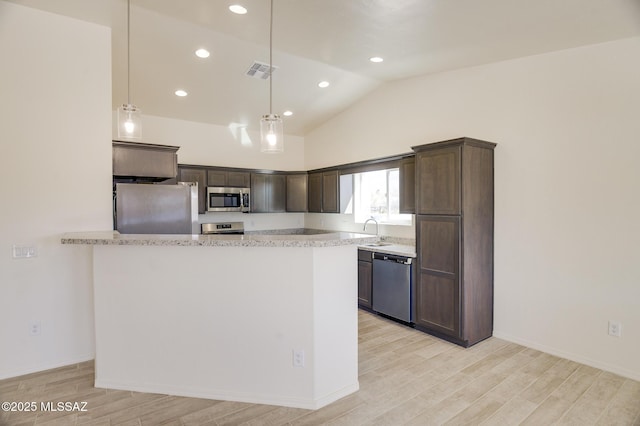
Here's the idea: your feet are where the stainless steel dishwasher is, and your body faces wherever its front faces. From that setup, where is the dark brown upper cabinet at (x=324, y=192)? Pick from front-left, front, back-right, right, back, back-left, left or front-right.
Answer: right

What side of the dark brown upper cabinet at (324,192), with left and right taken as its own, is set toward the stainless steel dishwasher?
left

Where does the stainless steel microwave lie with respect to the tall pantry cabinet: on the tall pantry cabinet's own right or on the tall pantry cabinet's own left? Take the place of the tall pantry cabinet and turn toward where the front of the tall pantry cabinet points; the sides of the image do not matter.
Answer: on the tall pantry cabinet's own right

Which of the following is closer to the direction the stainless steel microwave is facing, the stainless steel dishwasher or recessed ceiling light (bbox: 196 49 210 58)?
the recessed ceiling light

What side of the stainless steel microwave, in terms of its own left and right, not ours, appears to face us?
front

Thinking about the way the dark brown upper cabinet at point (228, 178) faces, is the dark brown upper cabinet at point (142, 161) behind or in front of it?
in front

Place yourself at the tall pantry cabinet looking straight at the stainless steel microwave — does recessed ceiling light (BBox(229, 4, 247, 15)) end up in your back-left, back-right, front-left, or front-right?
front-left

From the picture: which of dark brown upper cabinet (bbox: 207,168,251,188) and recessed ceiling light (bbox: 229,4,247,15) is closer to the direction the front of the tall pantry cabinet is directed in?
the recessed ceiling light

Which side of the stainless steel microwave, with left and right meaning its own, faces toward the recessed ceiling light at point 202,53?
front

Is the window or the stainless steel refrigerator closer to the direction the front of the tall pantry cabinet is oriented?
the stainless steel refrigerator

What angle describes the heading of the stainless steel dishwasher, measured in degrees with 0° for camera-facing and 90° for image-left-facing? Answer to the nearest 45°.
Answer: approximately 45°

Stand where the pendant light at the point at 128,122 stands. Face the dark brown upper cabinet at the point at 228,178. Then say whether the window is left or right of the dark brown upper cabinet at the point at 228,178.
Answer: right

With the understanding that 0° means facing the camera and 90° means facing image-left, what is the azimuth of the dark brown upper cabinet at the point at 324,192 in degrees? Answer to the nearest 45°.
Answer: approximately 45°

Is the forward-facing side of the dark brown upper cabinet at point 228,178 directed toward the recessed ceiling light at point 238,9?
yes

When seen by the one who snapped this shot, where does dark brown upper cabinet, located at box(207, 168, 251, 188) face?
facing the viewer
